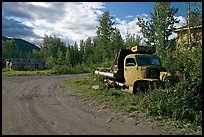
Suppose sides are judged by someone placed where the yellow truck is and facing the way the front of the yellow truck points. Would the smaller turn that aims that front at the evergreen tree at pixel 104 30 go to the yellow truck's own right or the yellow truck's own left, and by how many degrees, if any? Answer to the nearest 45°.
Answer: approximately 135° to the yellow truck's own left

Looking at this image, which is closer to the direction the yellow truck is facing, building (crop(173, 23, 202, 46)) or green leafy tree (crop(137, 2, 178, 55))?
the building

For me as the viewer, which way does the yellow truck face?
facing the viewer and to the right of the viewer

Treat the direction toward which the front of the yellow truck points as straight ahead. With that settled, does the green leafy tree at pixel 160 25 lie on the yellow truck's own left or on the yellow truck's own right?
on the yellow truck's own left

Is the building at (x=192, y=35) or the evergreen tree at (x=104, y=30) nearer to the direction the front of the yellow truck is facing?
the building

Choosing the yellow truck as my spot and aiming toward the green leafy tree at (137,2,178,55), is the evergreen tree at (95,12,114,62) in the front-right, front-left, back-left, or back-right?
front-left
